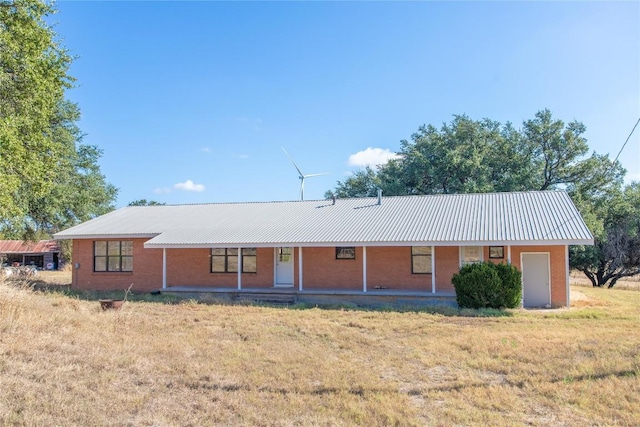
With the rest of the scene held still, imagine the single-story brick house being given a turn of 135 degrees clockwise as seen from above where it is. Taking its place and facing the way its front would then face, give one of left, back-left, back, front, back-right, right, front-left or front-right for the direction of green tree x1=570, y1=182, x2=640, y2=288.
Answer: right

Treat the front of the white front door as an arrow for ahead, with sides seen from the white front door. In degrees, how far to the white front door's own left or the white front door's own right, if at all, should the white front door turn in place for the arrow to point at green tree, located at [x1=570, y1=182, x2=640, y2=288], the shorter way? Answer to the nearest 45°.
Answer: approximately 135° to the white front door's own left

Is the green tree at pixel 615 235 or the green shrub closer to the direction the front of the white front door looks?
the green shrub

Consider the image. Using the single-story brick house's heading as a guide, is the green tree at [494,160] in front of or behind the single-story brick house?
behind

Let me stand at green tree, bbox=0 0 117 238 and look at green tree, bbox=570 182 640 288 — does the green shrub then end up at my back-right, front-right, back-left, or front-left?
front-right

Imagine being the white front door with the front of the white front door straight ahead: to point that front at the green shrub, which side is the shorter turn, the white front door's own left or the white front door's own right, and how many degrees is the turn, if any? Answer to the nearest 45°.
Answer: approximately 45° to the white front door's own left

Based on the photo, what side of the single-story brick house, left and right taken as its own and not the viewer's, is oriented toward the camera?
front

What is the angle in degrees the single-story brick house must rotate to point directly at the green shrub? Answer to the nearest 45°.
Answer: approximately 45° to its left

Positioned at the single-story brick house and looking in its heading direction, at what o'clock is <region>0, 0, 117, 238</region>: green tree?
The green tree is roughly at 2 o'clock from the single-story brick house.

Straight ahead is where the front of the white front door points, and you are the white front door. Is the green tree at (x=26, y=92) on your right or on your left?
on your right

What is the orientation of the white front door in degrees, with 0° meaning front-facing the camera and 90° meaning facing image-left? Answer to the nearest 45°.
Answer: approximately 0°
